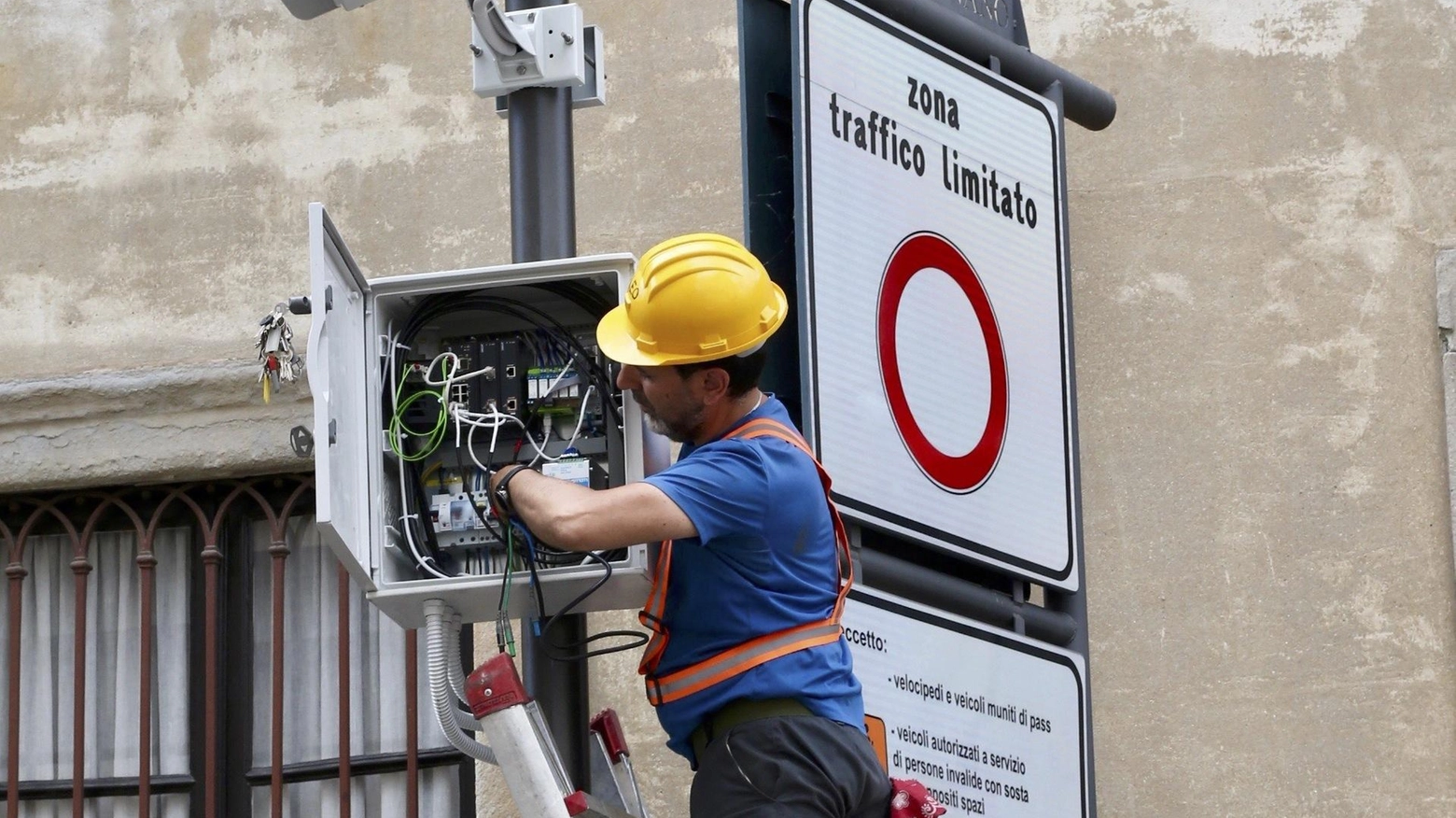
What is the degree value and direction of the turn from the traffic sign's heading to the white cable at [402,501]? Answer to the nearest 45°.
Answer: approximately 90° to its right

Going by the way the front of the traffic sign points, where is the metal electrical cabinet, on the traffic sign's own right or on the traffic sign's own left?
on the traffic sign's own right

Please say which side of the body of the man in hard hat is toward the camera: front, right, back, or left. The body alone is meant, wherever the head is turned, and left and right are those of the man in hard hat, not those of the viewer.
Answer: left

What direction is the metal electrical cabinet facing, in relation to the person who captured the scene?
facing the viewer

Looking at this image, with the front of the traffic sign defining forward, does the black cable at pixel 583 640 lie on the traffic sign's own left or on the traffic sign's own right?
on the traffic sign's own right

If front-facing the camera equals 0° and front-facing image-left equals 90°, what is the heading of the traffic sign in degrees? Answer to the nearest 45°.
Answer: approximately 315°

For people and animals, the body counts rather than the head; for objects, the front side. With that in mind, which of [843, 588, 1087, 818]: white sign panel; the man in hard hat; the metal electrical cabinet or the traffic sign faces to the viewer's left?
the man in hard hat

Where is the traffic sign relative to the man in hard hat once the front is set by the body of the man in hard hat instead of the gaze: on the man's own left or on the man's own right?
on the man's own right

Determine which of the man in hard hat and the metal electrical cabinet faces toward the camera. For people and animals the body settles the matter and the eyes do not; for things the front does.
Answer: the metal electrical cabinet

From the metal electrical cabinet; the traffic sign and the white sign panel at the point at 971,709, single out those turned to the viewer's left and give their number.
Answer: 0

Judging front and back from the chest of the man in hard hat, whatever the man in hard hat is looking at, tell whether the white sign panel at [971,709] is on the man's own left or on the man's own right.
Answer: on the man's own right

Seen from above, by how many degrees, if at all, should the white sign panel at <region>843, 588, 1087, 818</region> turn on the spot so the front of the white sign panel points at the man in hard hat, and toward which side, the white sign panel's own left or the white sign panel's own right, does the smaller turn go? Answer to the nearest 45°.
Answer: approximately 90° to the white sign panel's own right

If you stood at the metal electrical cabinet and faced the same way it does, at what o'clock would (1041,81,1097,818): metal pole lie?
The metal pole is roughly at 8 o'clock from the metal electrical cabinet.

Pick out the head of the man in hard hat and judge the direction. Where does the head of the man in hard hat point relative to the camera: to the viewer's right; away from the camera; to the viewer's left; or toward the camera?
to the viewer's left

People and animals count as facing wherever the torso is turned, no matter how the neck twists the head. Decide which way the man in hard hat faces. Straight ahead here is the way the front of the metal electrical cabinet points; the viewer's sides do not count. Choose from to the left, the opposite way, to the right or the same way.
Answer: to the right
